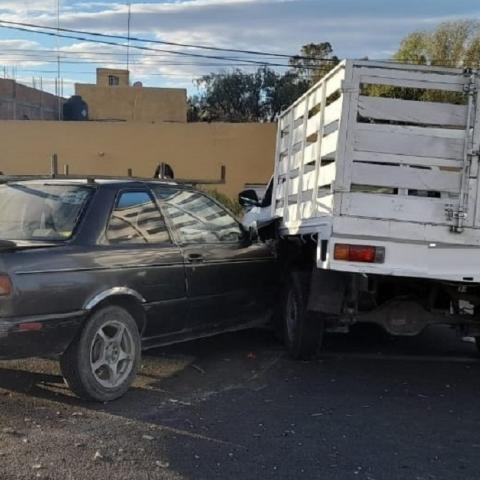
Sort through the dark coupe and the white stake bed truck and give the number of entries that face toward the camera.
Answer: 0

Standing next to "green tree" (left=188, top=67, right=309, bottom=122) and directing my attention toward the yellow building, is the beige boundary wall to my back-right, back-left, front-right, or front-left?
front-left

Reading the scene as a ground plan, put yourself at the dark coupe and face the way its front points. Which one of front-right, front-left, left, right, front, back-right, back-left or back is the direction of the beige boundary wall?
front-left

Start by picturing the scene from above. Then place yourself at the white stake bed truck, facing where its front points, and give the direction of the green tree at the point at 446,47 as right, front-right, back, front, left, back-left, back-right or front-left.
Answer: front-right

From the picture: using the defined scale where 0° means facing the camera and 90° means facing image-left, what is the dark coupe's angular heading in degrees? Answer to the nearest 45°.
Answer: approximately 225°

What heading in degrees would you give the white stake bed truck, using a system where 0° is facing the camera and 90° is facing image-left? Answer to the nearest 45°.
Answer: approximately 135°

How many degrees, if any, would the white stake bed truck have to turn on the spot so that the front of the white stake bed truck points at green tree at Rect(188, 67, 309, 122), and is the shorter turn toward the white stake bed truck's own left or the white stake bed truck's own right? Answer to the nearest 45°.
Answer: approximately 45° to the white stake bed truck's own right

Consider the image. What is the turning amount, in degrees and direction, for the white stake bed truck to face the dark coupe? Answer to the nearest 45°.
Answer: approximately 45° to its left
